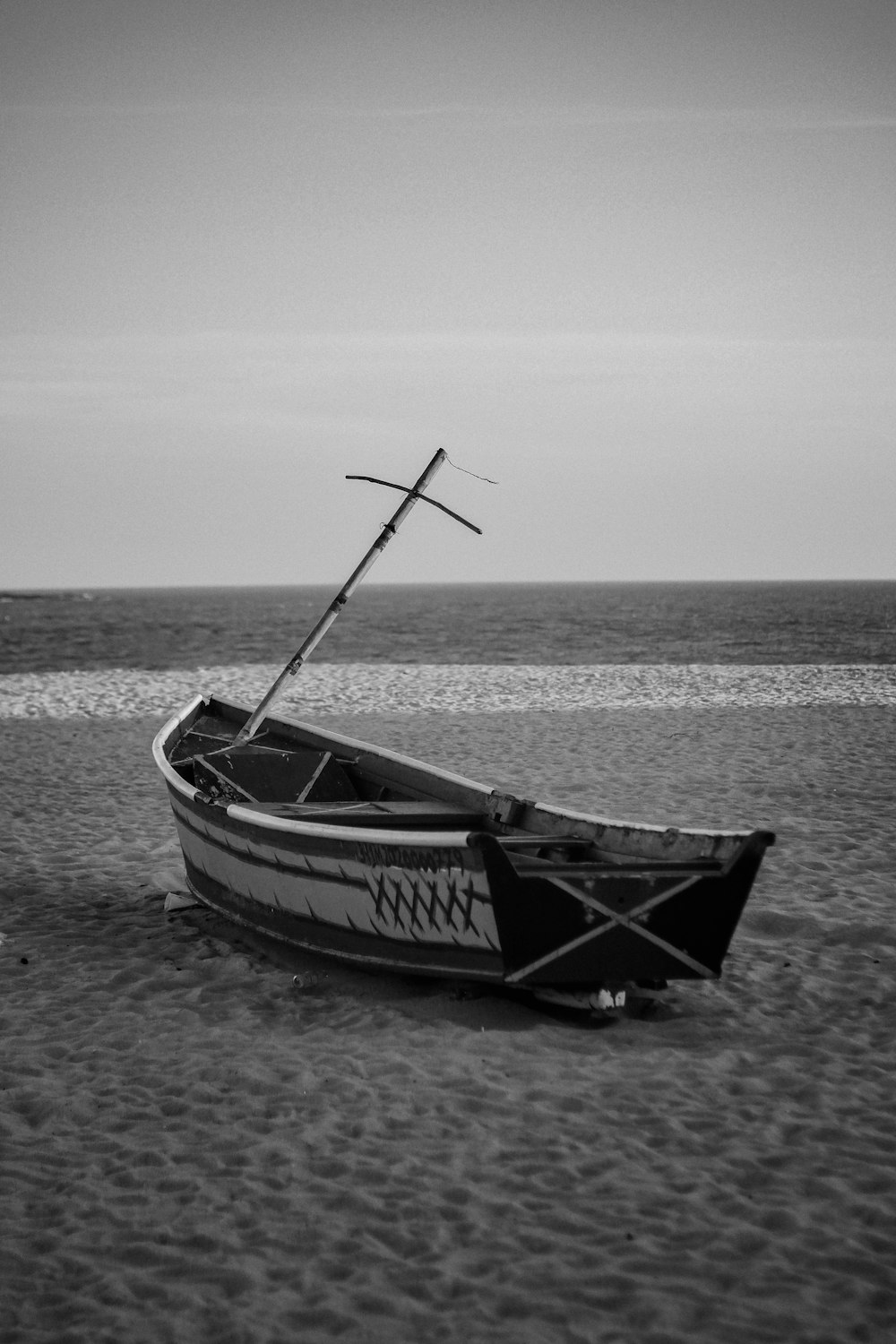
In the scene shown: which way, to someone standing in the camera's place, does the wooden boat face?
facing away from the viewer and to the left of the viewer
